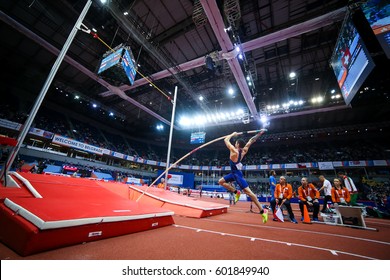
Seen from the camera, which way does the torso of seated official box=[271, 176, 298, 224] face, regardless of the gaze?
toward the camera

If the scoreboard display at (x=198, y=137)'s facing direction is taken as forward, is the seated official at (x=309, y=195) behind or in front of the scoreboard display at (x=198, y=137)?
in front

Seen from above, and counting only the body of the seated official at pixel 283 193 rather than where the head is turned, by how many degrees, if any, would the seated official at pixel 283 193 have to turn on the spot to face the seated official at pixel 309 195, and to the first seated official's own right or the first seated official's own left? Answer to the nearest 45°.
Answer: approximately 135° to the first seated official's own left

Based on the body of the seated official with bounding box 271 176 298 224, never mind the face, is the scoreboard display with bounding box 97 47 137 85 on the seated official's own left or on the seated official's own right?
on the seated official's own right

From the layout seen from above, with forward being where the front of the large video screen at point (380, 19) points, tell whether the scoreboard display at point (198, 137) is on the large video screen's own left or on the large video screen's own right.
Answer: on the large video screen's own right

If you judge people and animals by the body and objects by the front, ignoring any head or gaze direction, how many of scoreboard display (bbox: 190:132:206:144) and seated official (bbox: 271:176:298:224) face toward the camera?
2

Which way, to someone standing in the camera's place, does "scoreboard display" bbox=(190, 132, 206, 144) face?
facing the viewer

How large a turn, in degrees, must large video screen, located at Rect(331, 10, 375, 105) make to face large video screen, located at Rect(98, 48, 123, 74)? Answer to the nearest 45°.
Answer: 0° — it already faces it
